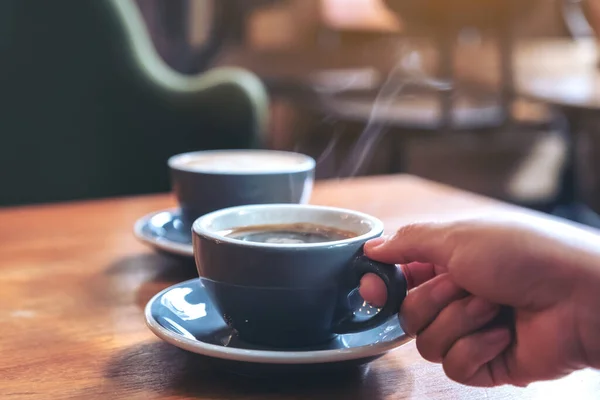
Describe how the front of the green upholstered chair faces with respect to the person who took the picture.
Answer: facing to the right of the viewer

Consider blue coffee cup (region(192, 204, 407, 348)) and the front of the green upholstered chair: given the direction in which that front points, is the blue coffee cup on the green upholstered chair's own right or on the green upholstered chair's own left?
on the green upholstered chair's own right
